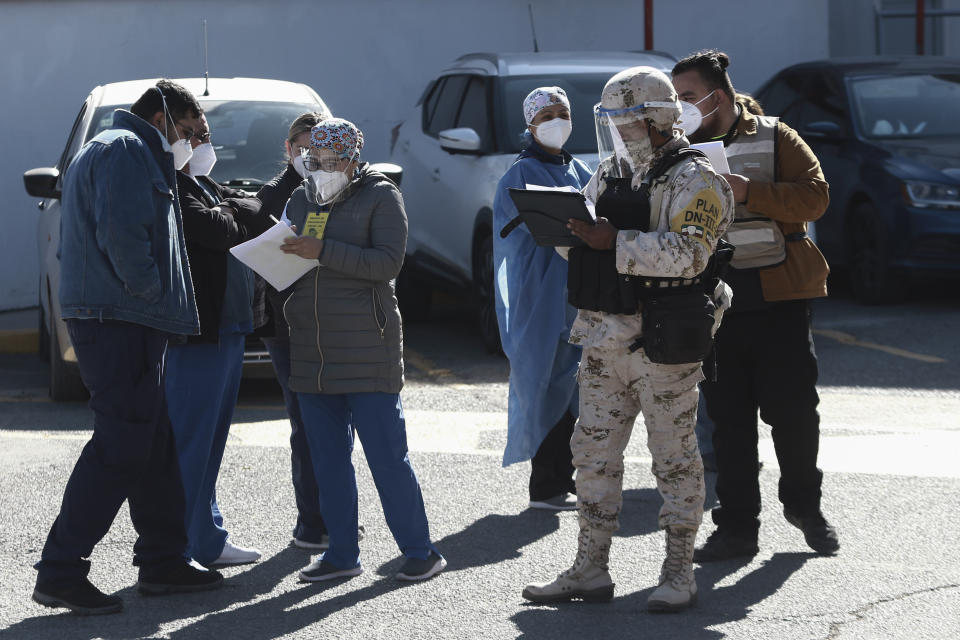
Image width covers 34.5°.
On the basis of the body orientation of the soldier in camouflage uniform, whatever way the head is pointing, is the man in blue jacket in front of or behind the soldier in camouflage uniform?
in front

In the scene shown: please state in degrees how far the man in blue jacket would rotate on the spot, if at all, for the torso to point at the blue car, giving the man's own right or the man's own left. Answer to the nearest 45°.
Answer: approximately 45° to the man's own left

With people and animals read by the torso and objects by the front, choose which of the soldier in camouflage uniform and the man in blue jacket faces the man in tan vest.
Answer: the man in blue jacket

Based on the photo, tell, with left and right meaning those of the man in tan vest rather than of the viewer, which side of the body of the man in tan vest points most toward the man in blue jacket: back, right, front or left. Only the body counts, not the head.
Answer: front

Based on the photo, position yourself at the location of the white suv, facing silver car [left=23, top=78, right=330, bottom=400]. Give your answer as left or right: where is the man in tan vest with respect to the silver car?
left

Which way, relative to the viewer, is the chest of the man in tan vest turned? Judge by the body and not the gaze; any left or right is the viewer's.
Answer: facing the viewer and to the left of the viewer

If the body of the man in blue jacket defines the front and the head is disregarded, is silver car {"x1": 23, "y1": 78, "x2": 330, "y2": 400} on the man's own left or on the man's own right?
on the man's own left

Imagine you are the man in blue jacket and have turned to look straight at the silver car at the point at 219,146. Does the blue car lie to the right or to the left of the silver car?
right

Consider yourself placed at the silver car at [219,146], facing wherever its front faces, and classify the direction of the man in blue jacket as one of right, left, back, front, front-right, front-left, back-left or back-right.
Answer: front

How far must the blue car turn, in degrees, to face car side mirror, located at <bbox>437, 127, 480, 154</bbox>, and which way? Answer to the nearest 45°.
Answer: approximately 90° to its right

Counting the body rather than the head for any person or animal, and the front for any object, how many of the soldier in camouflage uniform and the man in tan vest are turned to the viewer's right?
0

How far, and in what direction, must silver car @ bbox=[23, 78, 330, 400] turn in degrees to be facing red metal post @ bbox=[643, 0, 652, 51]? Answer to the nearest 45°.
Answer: approximately 135° to its left

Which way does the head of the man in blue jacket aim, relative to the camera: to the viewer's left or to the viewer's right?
to the viewer's right

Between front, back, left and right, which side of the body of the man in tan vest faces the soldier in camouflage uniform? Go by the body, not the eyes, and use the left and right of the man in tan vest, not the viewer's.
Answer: front

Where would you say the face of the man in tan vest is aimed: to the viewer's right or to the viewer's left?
to the viewer's left

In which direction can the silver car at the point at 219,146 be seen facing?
toward the camera

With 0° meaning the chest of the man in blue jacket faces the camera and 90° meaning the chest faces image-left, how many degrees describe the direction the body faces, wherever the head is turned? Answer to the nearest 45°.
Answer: approximately 270°

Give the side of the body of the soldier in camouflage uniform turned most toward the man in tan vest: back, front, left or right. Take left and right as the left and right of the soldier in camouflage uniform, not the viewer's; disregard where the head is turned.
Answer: back
